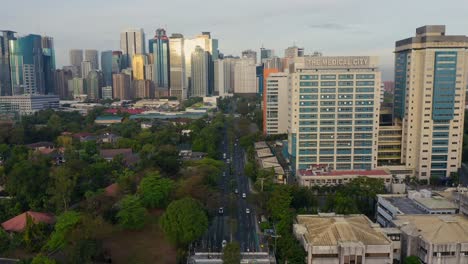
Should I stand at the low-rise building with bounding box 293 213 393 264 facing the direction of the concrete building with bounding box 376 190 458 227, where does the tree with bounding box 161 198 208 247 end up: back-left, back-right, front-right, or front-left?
back-left

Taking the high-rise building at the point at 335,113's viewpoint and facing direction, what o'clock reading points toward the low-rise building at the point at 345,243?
The low-rise building is roughly at 12 o'clock from the high-rise building.

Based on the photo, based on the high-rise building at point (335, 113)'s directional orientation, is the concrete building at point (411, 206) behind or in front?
in front

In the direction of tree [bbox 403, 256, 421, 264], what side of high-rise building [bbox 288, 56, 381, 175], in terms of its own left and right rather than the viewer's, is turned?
front

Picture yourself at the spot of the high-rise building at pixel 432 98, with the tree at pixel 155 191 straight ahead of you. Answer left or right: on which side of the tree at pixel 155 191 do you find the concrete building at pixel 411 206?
left

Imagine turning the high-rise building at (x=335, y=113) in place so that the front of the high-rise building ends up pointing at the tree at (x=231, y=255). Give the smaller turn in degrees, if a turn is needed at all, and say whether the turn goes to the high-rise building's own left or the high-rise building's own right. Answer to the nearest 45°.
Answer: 0° — it already faces it

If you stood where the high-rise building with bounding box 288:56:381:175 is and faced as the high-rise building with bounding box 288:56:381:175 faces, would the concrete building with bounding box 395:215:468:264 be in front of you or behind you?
in front

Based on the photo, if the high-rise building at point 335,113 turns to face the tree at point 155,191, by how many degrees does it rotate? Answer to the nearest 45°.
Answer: approximately 45° to its right

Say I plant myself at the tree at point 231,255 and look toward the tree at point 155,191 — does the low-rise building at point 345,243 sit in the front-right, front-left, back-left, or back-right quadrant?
back-right

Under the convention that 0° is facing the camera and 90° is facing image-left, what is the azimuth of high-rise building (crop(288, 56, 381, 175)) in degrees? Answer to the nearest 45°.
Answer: approximately 0°
